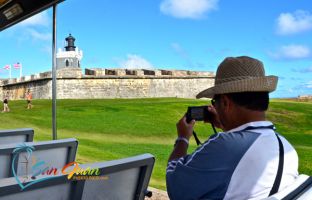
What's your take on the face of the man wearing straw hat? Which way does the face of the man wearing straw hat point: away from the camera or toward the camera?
away from the camera

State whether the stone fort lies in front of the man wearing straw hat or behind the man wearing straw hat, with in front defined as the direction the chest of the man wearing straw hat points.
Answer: in front

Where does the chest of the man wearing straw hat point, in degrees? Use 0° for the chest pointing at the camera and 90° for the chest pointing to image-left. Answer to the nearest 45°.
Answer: approximately 135°
